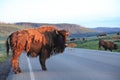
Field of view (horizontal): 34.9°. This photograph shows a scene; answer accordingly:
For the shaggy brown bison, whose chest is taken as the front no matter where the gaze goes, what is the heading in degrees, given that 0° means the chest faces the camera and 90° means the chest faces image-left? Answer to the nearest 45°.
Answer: approximately 270°
